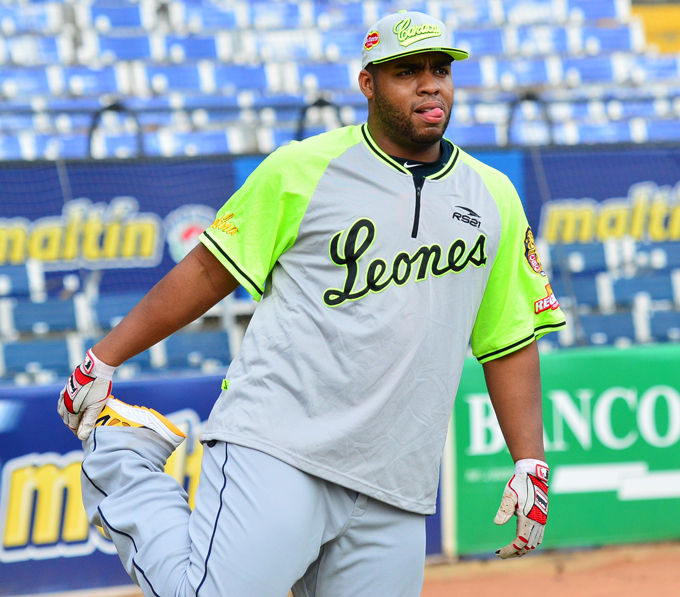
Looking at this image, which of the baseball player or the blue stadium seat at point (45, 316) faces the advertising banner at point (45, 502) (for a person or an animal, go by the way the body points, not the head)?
the blue stadium seat

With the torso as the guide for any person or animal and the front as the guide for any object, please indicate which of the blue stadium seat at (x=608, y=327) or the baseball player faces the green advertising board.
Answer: the blue stadium seat

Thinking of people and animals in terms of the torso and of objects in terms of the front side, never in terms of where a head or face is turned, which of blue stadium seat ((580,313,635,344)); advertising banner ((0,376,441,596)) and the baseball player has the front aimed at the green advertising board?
the blue stadium seat

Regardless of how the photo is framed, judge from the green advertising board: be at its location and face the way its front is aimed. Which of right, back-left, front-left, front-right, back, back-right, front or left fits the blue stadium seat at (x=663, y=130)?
back

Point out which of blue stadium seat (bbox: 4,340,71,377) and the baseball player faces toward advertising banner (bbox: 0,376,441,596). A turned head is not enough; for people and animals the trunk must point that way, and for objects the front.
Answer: the blue stadium seat
